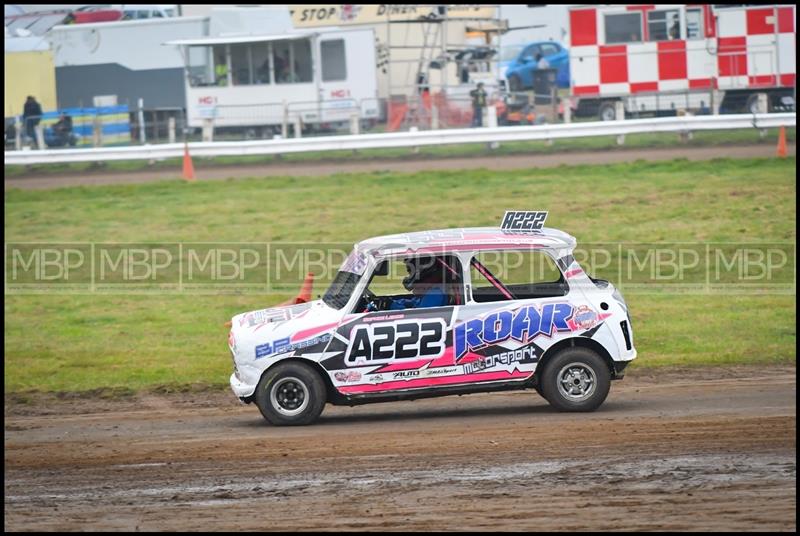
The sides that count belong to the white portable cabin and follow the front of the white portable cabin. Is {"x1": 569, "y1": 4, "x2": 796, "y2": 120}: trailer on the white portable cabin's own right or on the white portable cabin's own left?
on the white portable cabin's own left

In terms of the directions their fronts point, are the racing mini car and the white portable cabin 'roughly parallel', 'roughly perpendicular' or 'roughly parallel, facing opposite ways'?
roughly perpendicular

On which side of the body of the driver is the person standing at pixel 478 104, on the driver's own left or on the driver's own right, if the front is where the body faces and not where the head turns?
on the driver's own right

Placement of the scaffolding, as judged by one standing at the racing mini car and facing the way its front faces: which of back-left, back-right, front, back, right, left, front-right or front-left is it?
right

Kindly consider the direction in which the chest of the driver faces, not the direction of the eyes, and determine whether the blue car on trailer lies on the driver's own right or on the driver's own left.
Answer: on the driver's own right

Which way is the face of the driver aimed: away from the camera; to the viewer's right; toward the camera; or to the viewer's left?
to the viewer's left

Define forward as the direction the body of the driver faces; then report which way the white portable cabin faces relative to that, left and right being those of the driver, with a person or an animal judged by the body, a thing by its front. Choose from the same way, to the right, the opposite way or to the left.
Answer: to the left

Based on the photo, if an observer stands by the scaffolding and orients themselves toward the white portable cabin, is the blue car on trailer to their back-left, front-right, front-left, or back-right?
back-right

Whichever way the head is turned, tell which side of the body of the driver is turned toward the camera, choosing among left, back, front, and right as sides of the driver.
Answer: left

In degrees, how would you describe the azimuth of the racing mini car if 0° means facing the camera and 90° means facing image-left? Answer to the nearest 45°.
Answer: approximately 90°
